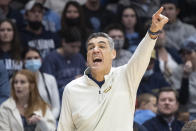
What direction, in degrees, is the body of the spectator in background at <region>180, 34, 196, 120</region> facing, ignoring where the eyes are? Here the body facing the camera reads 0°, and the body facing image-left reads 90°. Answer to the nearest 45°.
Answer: approximately 45°

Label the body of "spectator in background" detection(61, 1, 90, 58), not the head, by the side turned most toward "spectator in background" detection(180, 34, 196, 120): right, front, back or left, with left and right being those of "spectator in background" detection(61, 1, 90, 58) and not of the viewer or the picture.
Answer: left

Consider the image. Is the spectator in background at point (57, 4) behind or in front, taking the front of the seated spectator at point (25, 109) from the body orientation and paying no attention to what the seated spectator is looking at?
behind

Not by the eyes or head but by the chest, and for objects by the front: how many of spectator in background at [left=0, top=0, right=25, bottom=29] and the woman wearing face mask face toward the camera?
2

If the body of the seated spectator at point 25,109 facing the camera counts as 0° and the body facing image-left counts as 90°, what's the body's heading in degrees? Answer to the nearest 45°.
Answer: approximately 45°
